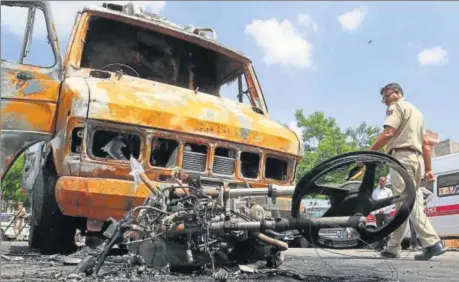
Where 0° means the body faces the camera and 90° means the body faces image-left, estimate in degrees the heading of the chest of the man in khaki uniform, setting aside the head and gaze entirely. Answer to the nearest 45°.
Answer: approximately 135°

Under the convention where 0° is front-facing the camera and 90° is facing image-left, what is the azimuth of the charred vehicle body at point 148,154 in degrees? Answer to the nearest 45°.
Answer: approximately 315°

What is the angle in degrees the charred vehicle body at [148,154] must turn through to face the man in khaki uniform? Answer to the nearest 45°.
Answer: approximately 45° to its left

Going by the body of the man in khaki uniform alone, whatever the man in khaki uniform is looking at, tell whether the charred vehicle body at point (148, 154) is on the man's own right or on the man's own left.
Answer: on the man's own left

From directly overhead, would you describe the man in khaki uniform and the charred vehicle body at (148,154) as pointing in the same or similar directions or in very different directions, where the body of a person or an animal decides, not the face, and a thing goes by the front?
very different directions
